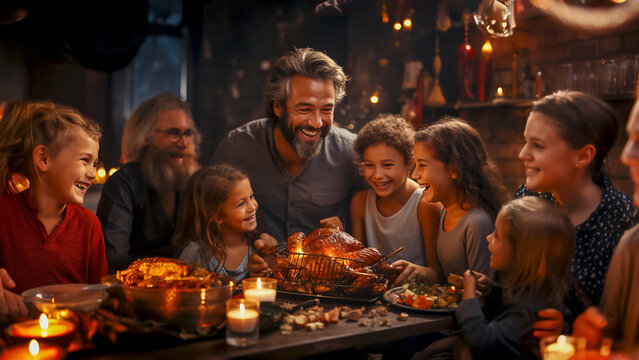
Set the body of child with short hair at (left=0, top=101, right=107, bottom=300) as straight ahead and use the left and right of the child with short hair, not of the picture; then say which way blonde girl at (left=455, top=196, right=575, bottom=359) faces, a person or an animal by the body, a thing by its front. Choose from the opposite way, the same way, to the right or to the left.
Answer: the opposite way

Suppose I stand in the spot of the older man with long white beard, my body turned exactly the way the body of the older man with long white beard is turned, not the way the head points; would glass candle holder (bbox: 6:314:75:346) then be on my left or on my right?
on my right

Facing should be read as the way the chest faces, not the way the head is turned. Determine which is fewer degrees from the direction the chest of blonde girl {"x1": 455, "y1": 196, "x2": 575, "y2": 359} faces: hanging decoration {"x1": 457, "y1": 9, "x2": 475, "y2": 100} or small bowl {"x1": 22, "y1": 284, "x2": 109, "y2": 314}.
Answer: the small bowl

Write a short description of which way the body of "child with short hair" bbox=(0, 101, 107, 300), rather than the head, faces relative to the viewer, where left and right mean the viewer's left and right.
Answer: facing the viewer and to the right of the viewer

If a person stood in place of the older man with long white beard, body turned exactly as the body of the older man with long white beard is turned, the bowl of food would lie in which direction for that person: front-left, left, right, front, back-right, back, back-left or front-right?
front-right

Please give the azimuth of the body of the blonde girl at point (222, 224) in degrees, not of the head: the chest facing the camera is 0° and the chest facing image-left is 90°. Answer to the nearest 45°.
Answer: approximately 315°

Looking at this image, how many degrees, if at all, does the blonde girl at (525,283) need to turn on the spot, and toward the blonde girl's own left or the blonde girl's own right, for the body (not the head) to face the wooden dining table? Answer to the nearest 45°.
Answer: approximately 45° to the blonde girl's own left

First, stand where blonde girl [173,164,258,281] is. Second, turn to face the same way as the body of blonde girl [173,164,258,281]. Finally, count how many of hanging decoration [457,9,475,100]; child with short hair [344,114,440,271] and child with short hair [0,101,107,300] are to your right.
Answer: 1

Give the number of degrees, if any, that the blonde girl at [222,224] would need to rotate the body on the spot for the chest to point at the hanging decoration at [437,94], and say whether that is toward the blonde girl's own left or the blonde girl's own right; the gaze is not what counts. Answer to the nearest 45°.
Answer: approximately 90° to the blonde girl's own left

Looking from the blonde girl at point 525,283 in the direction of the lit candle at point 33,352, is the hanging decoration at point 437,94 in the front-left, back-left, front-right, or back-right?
back-right

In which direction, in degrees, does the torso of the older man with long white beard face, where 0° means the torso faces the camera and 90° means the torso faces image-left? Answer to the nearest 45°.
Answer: approximately 315°

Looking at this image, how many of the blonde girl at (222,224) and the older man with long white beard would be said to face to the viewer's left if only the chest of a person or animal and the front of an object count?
0

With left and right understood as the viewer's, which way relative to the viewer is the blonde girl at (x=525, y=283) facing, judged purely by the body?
facing to the left of the viewer
